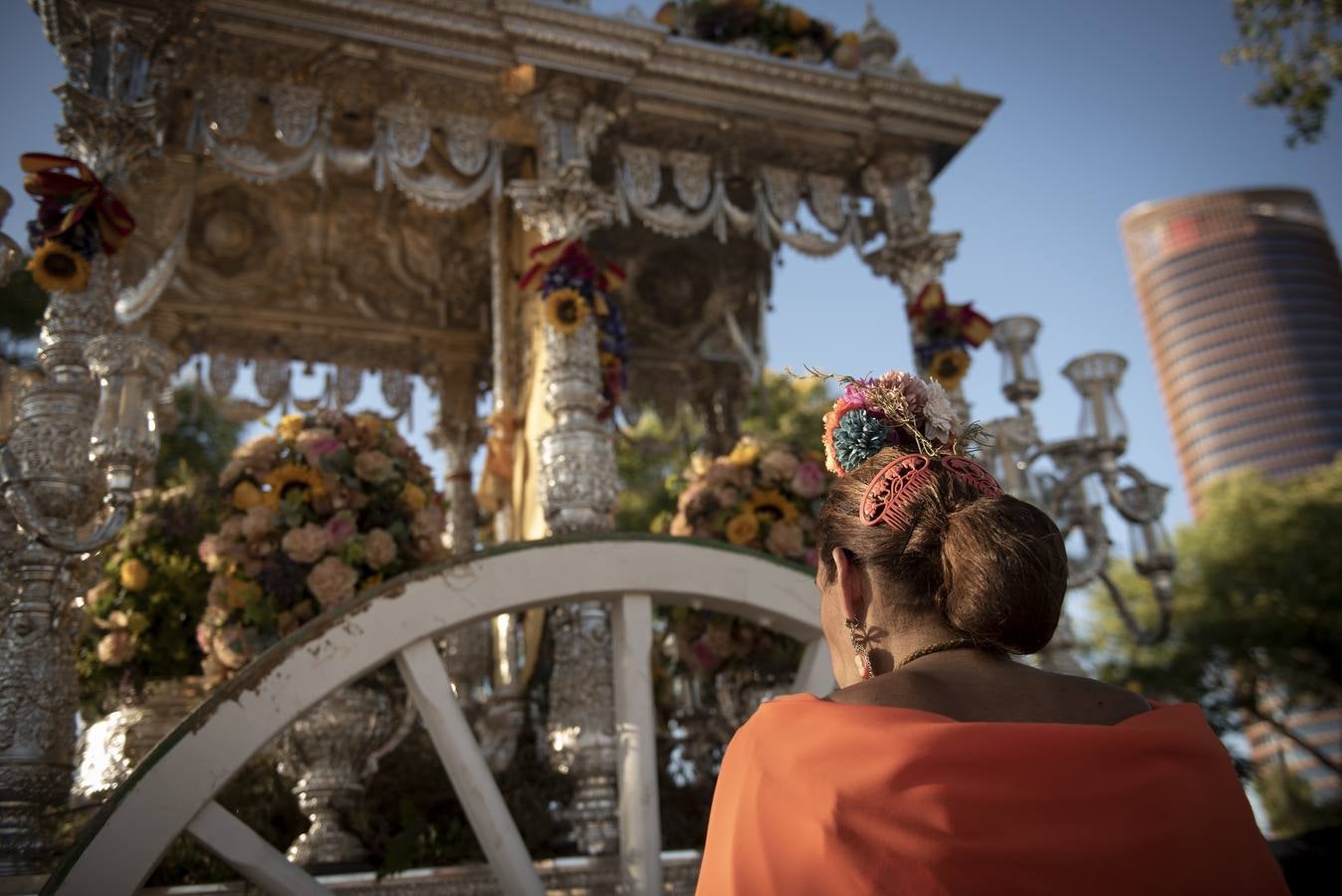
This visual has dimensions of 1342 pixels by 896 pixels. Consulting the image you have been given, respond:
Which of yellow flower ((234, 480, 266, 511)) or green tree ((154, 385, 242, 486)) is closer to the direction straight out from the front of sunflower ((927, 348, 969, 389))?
the yellow flower

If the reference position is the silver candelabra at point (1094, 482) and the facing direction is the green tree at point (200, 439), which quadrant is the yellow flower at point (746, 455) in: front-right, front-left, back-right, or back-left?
front-left

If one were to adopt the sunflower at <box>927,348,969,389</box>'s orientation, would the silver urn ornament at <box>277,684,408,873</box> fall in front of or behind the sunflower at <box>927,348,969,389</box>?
in front

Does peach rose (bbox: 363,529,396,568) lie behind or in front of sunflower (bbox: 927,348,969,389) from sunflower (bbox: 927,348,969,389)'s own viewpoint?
in front

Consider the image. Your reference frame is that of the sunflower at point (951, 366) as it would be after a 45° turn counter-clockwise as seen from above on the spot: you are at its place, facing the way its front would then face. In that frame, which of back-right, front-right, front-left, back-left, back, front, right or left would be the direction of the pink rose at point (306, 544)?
right

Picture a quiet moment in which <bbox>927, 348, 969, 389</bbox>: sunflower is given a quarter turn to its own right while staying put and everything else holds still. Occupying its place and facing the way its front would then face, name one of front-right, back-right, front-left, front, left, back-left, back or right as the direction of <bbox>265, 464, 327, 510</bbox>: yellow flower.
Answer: front-left

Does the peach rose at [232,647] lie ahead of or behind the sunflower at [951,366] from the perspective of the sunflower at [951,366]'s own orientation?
ahead

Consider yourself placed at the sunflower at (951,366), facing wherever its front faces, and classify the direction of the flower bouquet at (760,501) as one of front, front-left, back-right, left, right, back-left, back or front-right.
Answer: front-right

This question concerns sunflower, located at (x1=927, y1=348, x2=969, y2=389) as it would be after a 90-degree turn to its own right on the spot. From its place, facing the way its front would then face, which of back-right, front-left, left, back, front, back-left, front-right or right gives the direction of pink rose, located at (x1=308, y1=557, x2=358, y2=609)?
front-left

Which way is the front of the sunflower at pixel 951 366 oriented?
toward the camera

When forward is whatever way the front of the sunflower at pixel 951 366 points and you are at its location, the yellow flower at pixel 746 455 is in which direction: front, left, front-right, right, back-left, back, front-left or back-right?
front-right

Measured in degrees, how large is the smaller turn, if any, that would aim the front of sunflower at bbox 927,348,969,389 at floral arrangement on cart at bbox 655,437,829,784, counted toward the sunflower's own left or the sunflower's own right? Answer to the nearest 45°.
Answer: approximately 45° to the sunflower's own right
